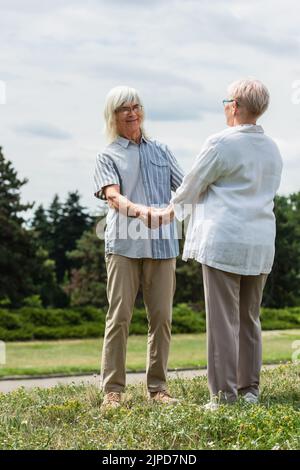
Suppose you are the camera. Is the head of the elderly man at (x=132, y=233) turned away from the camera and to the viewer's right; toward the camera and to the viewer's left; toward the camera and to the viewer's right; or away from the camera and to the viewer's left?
toward the camera and to the viewer's right

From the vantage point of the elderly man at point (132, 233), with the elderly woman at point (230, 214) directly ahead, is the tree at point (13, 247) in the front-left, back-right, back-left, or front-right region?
back-left

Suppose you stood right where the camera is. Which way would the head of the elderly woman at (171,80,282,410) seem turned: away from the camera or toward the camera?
away from the camera

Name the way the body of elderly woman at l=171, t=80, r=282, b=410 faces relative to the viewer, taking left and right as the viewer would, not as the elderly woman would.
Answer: facing away from the viewer and to the left of the viewer

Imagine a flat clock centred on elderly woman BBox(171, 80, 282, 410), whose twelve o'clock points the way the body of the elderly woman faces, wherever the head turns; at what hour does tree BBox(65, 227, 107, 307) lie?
The tree is roughly at 1 o'clock from the elderly woman.

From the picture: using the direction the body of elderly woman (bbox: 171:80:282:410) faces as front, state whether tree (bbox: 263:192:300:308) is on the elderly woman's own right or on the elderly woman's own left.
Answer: on the elderly woman's own right

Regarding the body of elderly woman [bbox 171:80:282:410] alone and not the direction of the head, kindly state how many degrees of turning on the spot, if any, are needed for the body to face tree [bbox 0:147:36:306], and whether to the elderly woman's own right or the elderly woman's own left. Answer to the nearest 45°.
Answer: approximately 45° to the elderly woman's own right

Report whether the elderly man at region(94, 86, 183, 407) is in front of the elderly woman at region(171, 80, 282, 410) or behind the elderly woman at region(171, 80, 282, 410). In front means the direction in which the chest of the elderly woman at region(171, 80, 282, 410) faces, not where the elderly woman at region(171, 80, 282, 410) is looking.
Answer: in front
